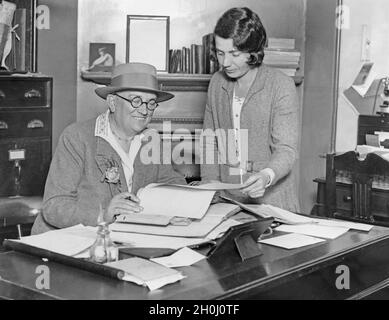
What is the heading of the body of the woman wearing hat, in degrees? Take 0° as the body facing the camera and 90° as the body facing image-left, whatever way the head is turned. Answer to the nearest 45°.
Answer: approximately 315°

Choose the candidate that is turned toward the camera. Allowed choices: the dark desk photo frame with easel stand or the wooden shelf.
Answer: the wooden shelf

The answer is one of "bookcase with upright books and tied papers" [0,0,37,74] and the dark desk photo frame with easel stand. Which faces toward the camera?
the bookcase with upright books and tied papers

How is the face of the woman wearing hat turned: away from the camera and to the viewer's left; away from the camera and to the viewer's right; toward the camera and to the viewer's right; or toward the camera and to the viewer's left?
toward the camera and to the viewer's right

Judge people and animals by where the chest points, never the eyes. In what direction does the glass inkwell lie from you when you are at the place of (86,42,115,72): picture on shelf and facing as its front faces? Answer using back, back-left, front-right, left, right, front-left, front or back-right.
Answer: front

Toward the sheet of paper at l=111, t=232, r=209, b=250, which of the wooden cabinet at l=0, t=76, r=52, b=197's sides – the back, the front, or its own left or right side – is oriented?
front

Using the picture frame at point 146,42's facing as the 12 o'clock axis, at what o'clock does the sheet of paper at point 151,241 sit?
The sheet of paper is roughly at 12 o'clock from the picture frame.

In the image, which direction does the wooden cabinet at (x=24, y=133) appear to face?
toward the camera

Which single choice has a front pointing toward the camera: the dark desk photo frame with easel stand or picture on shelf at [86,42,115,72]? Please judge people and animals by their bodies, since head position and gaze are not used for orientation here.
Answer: the picture on shelf

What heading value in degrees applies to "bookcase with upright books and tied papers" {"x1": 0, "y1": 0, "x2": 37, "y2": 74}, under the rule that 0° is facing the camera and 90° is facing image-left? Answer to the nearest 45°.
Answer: approximately 0°

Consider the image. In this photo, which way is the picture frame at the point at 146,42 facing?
toward the camera

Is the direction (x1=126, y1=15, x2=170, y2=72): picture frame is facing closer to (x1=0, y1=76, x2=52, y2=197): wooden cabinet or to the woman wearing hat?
the woman wearing hat

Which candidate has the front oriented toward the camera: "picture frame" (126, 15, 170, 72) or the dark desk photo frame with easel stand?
the picture frame

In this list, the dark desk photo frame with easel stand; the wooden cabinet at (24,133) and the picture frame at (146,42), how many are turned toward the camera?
2

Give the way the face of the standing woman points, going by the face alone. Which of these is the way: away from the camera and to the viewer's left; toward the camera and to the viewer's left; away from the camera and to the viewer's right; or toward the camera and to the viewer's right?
toward the camera and to the viewer's left

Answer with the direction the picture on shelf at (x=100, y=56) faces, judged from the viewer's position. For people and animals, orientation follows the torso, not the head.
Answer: facing the viewer
